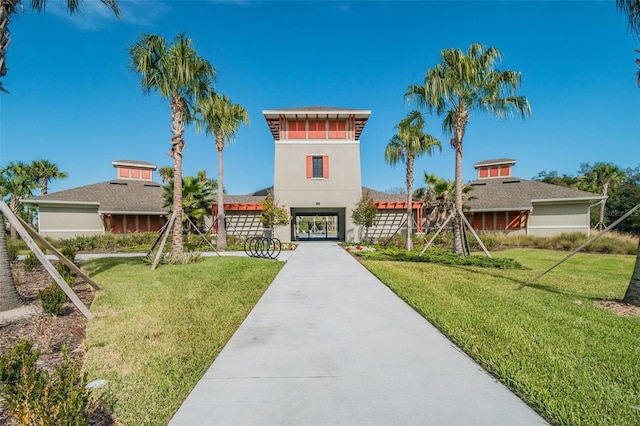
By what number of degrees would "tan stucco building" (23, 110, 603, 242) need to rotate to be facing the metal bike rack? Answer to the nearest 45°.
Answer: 0° — it already faces it

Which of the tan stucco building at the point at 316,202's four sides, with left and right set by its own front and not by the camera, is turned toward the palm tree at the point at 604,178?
left

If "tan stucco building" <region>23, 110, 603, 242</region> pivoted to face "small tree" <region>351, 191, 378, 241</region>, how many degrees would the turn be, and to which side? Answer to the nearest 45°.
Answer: approximately 45° to its left

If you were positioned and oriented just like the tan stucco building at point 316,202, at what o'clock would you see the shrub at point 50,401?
The shrub is roughly at 12 o'clock from the tan stucco building.

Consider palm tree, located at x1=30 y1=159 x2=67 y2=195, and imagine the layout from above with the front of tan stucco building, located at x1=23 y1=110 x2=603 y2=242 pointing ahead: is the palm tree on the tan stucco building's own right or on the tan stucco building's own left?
on the tan stucco building's own right

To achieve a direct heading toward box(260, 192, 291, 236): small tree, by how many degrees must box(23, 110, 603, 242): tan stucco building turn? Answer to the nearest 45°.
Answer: approximately 45° to its right

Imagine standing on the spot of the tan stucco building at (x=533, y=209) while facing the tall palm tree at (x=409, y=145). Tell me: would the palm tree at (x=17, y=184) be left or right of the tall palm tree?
right

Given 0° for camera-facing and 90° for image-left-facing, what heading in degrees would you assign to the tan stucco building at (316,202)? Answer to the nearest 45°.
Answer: approximately 0°

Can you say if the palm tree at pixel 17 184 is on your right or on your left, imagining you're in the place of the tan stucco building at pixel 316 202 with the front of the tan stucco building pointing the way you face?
on your right
